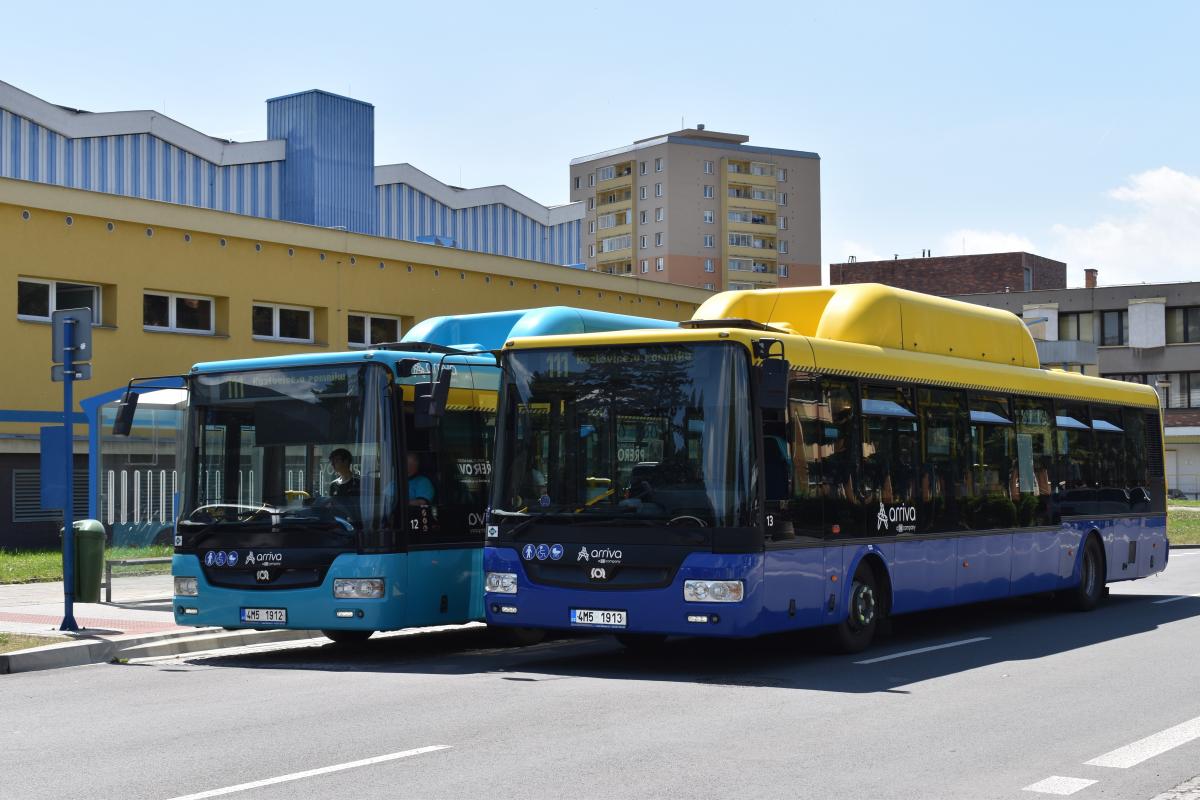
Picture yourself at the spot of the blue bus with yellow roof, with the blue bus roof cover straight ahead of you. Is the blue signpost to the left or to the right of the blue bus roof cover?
left

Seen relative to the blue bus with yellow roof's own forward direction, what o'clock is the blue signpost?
The blue signpost is roughly at 2 o'clock from the blue bus with yellow roof.

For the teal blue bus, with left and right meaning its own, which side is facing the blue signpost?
front

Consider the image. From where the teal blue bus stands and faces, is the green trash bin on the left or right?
on its right

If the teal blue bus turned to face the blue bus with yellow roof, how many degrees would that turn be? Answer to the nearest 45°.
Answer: approximately 135° to its left

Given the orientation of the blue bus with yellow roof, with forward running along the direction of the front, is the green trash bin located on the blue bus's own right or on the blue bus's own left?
on the blue bus's own right
